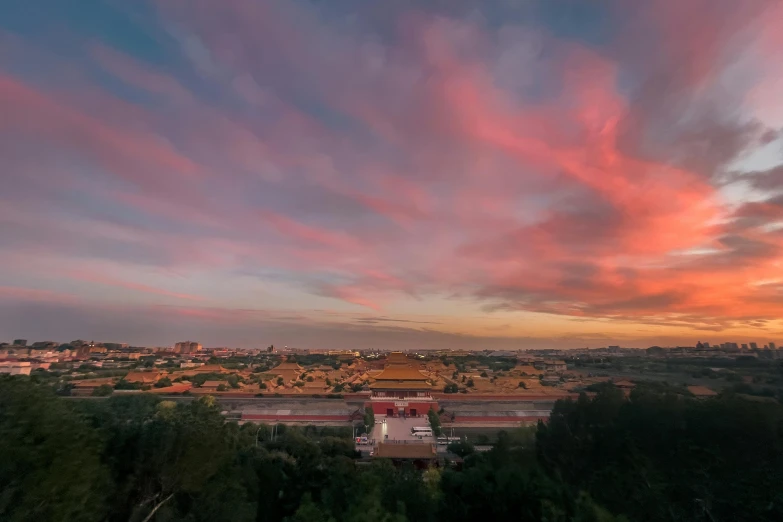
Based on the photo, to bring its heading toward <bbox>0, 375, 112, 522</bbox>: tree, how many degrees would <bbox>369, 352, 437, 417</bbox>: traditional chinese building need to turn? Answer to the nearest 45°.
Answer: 0° — it already faces it

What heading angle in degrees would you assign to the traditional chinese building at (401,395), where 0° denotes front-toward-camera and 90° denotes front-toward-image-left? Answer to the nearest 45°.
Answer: approximately 0°

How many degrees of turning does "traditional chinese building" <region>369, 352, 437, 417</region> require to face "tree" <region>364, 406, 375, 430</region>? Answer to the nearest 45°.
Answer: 0° — it already faces it

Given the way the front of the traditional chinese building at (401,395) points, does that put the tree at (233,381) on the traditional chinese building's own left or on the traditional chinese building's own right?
on the traditional chinese building's own right

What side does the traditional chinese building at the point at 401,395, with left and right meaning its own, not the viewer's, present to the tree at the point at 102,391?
right

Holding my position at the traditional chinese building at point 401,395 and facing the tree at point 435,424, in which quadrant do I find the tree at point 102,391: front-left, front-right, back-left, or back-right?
back-right

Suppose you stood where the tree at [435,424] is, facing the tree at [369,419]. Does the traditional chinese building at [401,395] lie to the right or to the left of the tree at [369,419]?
right
